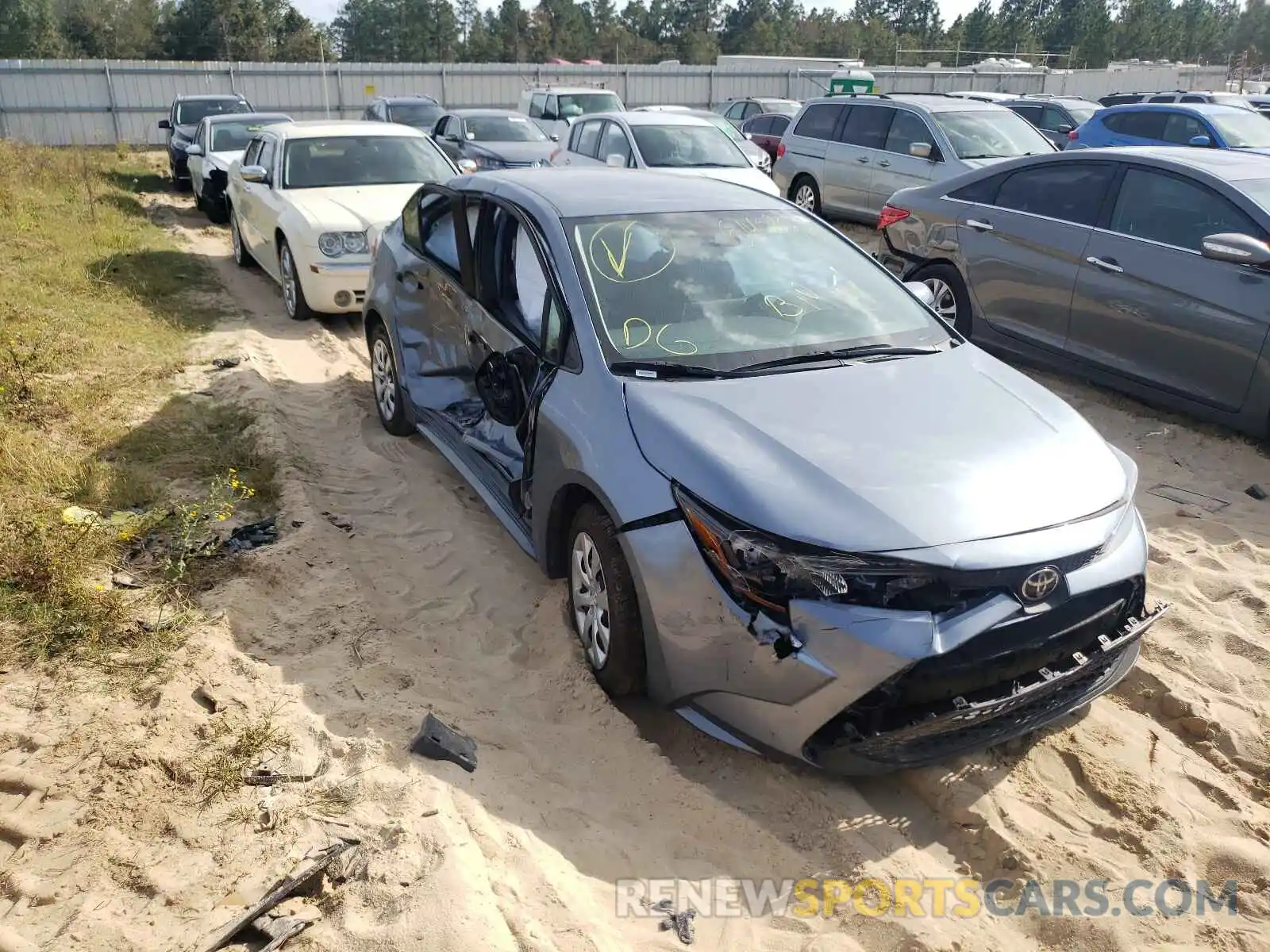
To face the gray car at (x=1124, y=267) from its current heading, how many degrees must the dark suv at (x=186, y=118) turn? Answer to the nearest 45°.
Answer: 0° — it already faces it

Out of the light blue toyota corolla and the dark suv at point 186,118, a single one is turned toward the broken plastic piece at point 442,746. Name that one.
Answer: the dark suv

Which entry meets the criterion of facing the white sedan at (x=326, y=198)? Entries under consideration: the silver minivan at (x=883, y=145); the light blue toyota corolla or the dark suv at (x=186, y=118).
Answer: the dark suv

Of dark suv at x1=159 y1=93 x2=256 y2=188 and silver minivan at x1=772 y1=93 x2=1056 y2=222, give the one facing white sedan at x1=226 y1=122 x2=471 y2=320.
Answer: the dark suv

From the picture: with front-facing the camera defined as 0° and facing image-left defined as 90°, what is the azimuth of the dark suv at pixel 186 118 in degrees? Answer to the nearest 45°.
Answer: approximately 0°

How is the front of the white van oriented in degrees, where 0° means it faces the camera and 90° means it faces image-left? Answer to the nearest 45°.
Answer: approximately 315°

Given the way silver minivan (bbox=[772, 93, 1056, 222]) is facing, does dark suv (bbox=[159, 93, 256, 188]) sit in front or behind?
behind

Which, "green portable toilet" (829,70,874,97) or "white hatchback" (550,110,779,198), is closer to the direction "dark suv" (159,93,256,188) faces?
the white hatchback

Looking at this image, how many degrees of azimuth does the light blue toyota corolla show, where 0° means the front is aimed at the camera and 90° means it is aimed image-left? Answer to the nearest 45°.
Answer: approximately 315°

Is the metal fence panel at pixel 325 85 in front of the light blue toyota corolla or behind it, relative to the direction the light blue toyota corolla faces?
behind
